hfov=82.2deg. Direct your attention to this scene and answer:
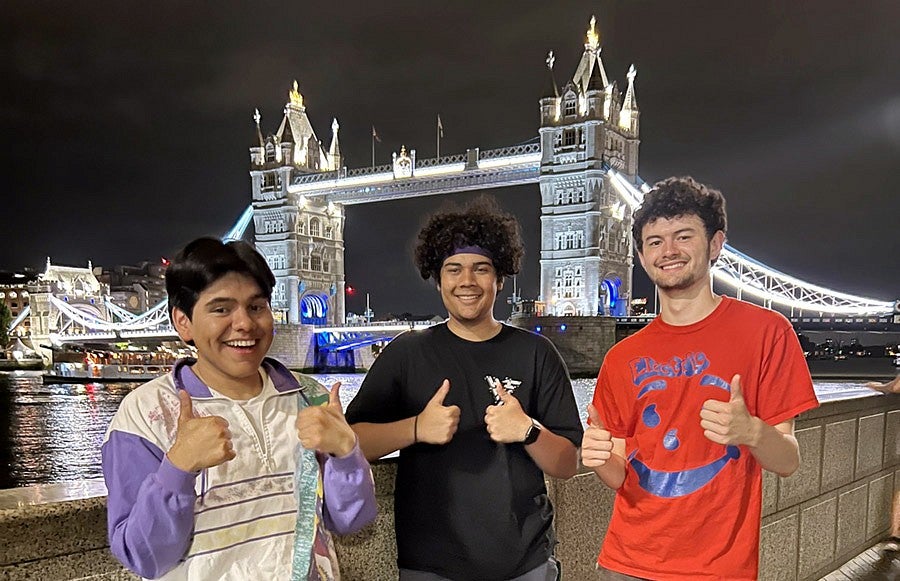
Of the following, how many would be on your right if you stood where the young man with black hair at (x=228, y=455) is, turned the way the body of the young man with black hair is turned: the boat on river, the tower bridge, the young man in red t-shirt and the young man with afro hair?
0

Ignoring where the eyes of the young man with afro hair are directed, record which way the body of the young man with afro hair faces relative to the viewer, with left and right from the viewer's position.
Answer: facing the viewer

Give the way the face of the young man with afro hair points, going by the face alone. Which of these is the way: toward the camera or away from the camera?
toward the camera

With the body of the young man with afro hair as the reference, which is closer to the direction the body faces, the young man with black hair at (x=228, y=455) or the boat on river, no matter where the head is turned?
the young man with black hair

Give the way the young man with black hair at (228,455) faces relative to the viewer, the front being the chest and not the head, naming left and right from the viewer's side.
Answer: facing the viewer and to the right of the viewer

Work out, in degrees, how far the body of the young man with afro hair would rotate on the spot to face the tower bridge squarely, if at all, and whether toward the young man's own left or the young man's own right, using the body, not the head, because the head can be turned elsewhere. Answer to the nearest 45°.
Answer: approximately 180°

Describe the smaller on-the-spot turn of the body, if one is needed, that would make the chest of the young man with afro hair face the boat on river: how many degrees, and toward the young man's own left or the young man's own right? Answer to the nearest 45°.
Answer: approximately 135° to the young man's own right

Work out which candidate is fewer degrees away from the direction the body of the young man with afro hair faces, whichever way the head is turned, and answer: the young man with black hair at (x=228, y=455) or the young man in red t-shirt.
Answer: the young man with black hair

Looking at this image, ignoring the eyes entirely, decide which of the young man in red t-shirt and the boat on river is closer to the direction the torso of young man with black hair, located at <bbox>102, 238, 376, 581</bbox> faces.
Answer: the young man in red t-shirt

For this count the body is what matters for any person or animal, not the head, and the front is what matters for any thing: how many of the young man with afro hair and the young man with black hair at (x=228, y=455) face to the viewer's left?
0

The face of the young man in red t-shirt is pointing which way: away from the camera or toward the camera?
toward the camera

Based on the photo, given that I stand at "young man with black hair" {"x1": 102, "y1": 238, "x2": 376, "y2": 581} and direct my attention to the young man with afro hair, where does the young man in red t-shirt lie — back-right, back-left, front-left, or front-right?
front-right

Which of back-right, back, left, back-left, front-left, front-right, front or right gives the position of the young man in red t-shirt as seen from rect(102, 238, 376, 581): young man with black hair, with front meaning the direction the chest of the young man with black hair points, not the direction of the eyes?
front-left

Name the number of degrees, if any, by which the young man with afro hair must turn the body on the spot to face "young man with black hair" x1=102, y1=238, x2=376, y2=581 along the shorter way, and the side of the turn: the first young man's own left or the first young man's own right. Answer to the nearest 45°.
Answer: approximately 45° to the first young man's own right
